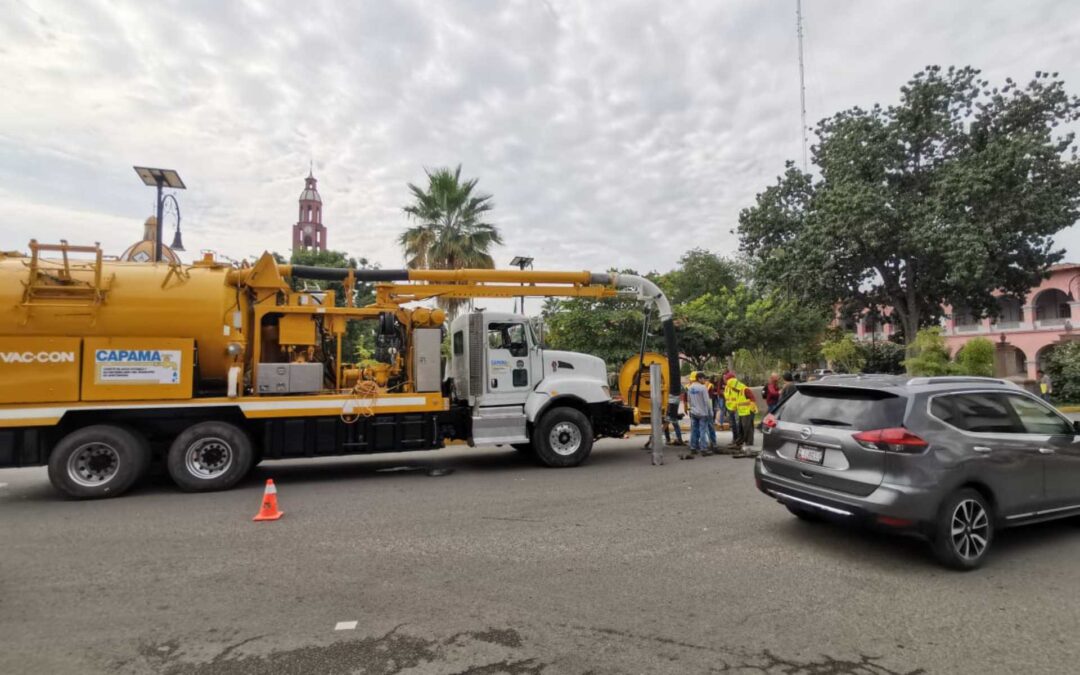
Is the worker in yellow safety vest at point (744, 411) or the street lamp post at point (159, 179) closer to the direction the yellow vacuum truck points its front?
the worker in yellow safety vest

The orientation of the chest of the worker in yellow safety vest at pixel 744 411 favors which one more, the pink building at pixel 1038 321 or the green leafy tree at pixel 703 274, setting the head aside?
the green leafy tree

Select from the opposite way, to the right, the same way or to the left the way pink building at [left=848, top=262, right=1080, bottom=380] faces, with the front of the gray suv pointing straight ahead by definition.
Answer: the opposite way

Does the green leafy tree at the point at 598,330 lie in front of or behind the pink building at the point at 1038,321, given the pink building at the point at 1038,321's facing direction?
in front

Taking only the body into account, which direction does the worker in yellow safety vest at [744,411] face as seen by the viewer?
to the viewer's left

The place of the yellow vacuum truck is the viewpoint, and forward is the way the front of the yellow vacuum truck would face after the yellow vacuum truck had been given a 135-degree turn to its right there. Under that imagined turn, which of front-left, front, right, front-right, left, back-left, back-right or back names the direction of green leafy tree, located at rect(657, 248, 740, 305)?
back

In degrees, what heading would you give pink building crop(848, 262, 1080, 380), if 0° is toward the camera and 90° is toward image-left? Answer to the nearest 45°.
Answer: approximately 45°

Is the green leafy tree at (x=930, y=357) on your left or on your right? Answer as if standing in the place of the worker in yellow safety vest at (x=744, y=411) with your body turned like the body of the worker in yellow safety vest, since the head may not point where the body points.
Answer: on your right

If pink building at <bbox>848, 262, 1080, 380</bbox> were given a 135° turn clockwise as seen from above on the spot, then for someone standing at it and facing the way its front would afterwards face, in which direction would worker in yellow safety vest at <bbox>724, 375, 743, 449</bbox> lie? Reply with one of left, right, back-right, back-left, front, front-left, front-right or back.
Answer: back

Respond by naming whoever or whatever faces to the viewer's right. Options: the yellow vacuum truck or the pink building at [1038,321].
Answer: the yellow vacuum truck

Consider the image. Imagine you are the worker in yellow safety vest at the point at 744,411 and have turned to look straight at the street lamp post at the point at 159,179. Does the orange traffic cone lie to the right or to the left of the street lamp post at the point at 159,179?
left

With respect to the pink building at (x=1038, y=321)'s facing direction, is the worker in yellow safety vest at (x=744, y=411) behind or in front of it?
in front

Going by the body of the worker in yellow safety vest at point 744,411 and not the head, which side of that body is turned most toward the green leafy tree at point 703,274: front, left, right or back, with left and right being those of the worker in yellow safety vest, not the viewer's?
right

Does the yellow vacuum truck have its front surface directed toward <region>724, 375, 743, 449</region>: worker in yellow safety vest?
yes

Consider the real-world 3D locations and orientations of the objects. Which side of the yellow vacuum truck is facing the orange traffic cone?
right

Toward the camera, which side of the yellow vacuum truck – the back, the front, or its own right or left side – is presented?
right
